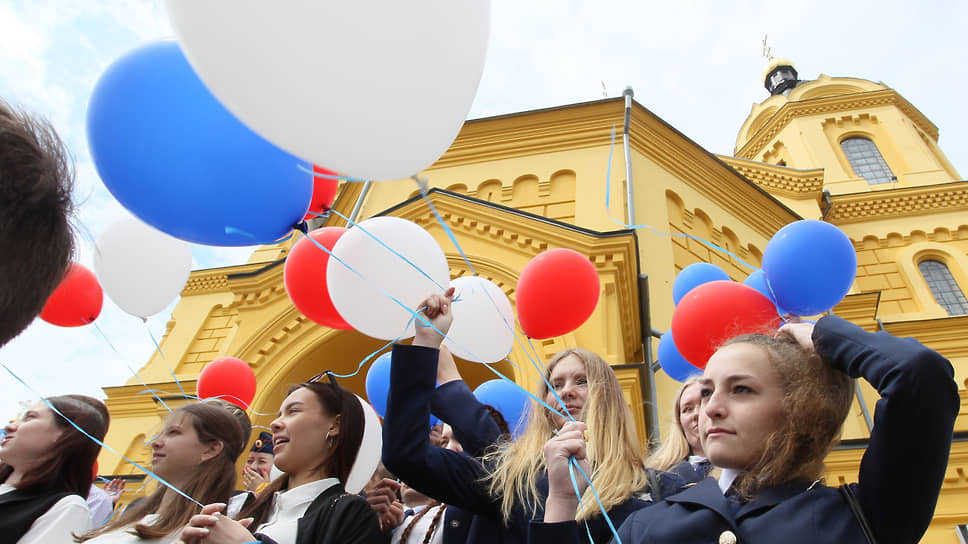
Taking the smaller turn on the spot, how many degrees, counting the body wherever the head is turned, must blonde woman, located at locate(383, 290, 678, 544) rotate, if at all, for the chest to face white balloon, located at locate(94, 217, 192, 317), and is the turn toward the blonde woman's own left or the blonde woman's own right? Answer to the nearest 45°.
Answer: approximately 90° to the blonde woman's own right

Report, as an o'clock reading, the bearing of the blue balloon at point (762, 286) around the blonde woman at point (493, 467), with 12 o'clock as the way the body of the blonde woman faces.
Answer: The blue balloon is roughly at 8 o'clock from the blonde woman.

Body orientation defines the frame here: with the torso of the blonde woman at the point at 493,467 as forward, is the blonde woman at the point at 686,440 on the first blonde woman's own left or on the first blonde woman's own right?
on the first blonde woman's own left

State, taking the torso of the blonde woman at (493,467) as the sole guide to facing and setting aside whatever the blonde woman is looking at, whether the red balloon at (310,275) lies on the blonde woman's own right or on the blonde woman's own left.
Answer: on the blonde woman's own right

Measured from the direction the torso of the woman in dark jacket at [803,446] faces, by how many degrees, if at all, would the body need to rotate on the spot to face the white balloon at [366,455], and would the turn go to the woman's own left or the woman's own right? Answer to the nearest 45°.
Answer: approximately 45° to the woman's own right

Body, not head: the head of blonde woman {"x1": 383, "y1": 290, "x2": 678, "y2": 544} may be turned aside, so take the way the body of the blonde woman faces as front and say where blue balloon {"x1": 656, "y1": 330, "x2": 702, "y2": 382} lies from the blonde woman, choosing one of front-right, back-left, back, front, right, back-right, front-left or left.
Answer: back-left
